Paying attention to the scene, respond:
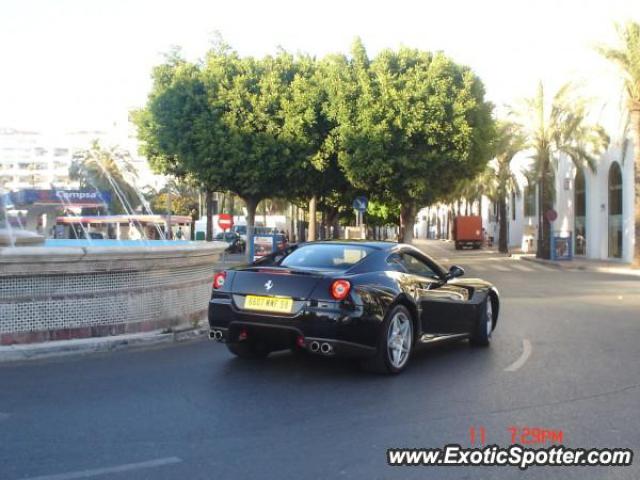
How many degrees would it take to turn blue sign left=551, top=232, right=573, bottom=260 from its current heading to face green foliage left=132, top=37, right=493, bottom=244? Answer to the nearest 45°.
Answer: approximately 45° to its right

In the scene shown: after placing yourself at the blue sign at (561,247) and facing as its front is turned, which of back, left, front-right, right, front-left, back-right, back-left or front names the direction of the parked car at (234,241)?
right

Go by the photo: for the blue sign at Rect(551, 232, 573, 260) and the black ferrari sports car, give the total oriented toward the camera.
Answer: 1

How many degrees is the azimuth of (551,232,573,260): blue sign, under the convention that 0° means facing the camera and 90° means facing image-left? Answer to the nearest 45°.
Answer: approximately 0°

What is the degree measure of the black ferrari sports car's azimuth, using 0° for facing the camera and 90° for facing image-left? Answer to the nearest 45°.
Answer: approximately 225°

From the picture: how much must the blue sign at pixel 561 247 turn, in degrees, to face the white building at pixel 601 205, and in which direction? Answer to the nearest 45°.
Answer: approximately 135° to its left

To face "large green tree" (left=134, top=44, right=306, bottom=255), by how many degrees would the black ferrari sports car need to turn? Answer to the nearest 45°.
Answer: approximately 45° to its left

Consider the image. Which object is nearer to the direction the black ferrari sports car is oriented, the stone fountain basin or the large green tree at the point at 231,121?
the large green tree

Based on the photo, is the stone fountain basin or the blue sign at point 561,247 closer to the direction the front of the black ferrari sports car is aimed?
the blue sign

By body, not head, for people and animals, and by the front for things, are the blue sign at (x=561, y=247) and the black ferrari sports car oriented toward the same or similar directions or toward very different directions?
very different directions
